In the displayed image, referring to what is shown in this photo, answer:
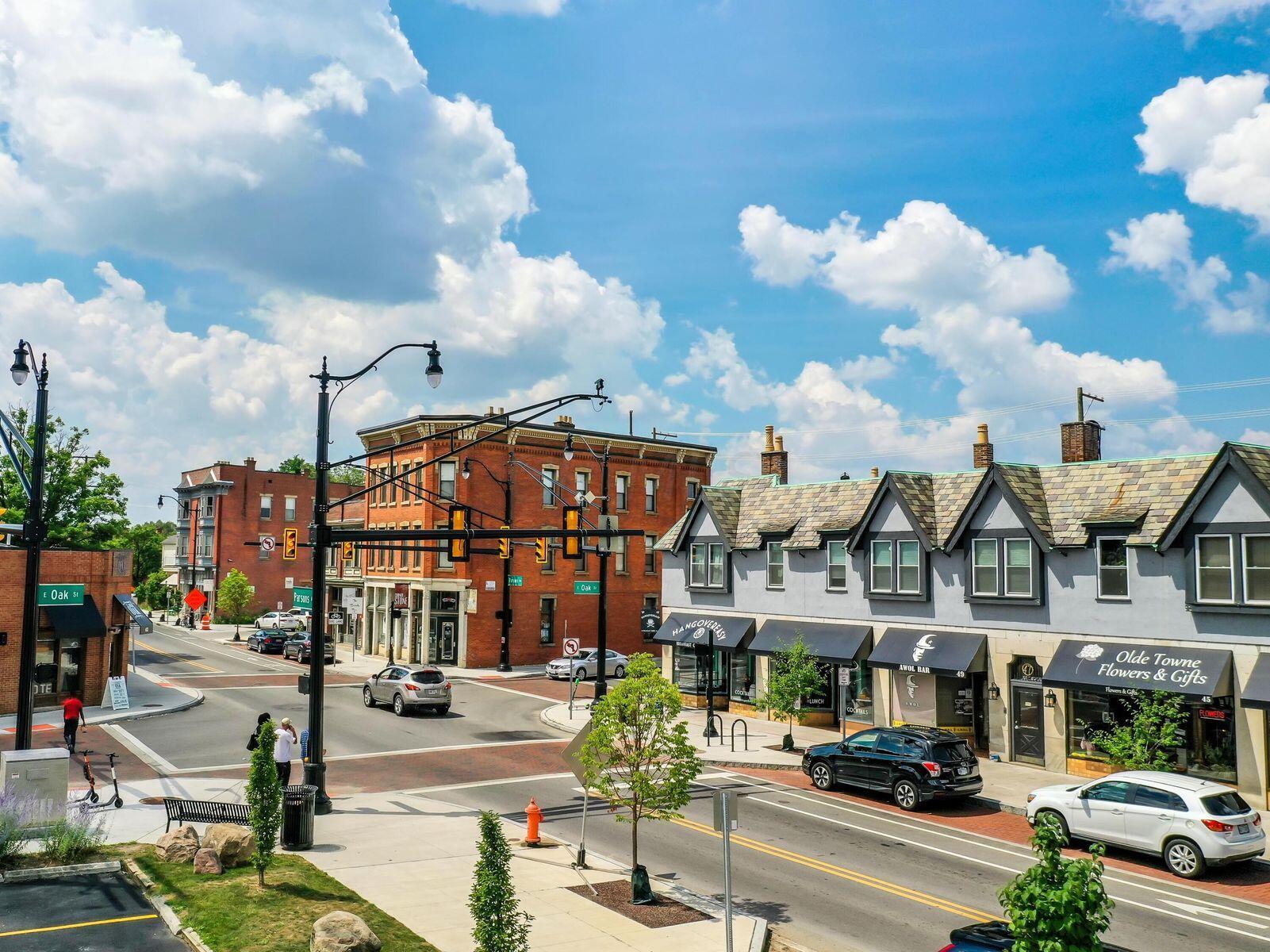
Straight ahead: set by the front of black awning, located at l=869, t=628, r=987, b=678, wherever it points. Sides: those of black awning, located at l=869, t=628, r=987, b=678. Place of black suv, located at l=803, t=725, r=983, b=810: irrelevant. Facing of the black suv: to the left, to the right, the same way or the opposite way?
to the right

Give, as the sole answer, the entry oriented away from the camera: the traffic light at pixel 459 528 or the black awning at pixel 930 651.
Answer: the traffic light

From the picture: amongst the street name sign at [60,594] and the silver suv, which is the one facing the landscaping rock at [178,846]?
the street name sign

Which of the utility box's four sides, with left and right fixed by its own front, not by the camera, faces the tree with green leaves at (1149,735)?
left

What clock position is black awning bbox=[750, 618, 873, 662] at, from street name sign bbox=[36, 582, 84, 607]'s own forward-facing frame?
The black awning is roughly at 10 o'clock from the street name sign.

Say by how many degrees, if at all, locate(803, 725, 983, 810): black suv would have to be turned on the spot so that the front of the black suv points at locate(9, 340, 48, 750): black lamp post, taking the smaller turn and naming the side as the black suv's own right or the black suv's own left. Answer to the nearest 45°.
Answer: approximately 45° to the black suv's own left

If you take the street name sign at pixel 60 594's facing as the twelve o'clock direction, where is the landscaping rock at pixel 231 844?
The landscaping rock is roughly at 12 o'clock from the street name sign.

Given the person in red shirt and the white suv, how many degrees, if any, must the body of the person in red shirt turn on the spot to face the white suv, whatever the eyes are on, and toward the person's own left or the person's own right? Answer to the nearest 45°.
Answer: approximately 135° to the person's own right

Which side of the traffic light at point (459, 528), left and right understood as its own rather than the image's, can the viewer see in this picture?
back

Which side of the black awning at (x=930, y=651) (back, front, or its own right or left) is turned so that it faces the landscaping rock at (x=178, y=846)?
front

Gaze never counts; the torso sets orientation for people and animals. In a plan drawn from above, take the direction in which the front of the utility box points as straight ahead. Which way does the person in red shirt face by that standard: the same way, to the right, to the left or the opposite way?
the opposite way

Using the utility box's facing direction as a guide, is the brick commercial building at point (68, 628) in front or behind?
behind
